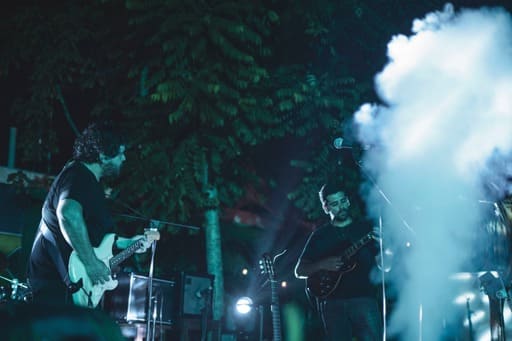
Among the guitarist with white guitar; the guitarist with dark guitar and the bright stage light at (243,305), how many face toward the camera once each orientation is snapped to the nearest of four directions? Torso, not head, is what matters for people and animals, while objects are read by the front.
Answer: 2

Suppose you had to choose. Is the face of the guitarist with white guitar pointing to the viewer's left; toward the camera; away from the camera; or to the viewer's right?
to the viewer's right

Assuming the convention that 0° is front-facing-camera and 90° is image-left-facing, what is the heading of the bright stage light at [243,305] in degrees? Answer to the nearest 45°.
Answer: approximately 0°

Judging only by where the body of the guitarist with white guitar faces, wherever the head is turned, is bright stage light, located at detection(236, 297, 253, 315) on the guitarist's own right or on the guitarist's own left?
on the guitarist's own left

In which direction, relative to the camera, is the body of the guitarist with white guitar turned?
to the viewer's right

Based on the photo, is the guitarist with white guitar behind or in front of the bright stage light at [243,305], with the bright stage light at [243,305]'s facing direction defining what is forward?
in front
